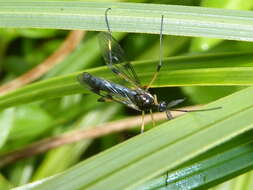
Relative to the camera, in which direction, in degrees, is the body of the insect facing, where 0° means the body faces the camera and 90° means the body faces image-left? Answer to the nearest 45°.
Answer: approximately 270°

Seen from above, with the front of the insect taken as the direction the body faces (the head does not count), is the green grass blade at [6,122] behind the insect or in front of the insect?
behind
